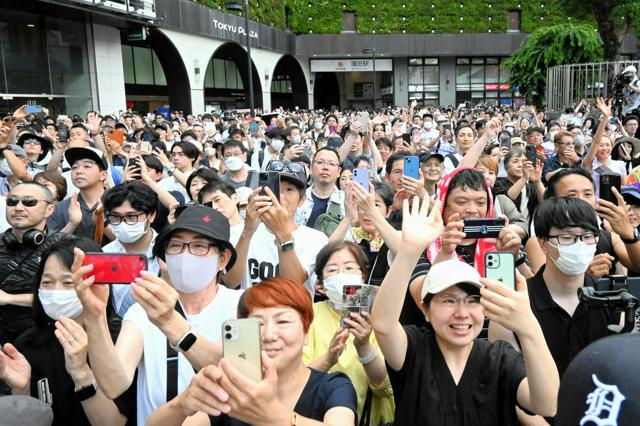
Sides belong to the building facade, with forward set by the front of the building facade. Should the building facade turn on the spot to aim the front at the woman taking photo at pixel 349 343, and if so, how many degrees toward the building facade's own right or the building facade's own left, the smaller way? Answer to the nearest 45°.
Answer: approximately 45° to the building facade's own right

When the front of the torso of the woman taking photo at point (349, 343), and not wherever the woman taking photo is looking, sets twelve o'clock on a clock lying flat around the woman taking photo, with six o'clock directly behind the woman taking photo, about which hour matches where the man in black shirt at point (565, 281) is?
The man in black shirt is roughly at 9 o'clock from the woman taking photo.

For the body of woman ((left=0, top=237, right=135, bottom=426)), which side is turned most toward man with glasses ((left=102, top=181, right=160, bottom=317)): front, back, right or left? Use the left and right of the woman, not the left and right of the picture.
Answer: back

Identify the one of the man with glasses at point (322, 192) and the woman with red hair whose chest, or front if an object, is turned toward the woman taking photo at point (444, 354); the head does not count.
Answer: the man with glasses

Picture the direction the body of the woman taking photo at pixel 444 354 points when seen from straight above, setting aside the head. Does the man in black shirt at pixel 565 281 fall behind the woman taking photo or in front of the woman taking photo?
behind

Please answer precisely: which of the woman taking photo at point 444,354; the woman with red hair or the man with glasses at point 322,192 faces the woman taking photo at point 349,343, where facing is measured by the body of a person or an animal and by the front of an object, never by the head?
the man with glasses

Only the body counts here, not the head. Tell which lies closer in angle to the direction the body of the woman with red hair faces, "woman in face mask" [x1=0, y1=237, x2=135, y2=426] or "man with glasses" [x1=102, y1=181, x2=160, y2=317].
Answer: the woman in face mask

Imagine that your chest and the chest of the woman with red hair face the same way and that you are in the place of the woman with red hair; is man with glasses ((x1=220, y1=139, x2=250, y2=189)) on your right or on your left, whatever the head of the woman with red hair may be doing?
on your right

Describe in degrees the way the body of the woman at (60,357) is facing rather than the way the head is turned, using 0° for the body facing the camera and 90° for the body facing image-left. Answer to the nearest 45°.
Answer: approximately 0°

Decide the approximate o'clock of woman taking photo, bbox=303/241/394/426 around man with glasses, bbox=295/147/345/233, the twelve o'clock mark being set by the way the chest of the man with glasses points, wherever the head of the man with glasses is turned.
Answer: The woman taking photo is roughly at 12 o'clock from the man with glasses.
